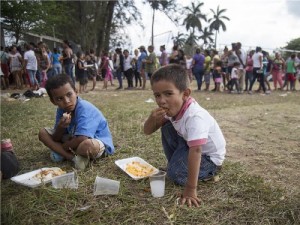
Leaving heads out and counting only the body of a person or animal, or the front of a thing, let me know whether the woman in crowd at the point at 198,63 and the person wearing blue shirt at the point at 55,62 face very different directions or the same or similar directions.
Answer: same or similar directions

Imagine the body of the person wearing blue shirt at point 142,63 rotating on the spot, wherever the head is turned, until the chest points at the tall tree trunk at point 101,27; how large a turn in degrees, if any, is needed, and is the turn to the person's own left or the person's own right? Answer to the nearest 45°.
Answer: approximately 90° to the person's own right
